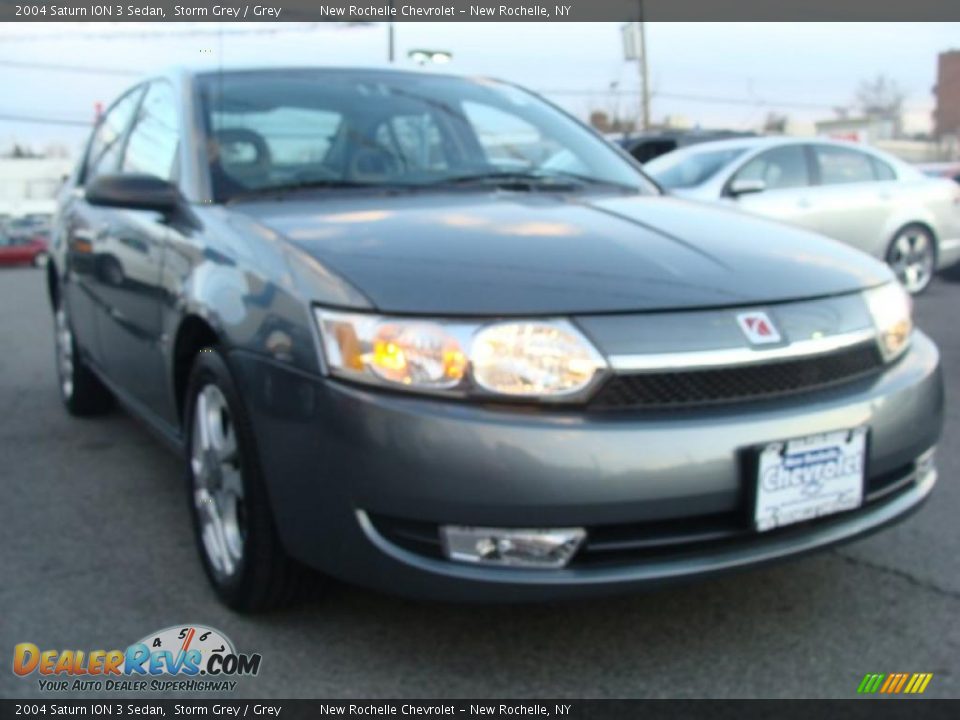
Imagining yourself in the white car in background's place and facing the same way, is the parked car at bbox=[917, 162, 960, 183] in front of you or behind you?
behind

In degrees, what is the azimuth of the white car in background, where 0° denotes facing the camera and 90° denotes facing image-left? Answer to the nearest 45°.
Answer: approximately 45°

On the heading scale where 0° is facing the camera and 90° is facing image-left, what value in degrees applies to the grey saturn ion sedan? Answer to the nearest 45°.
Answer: approximately 315°

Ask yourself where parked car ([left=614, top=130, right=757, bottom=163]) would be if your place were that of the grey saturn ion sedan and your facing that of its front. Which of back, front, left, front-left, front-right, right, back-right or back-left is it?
back-left

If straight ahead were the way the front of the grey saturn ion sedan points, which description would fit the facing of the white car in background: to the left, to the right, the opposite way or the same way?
to the right

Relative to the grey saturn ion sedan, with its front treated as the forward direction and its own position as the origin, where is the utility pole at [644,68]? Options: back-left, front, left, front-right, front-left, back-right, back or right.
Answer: back-left

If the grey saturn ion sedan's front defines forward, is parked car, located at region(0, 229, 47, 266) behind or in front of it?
behind

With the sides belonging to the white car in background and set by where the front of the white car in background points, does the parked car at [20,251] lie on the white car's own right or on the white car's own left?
on the white car's own right
